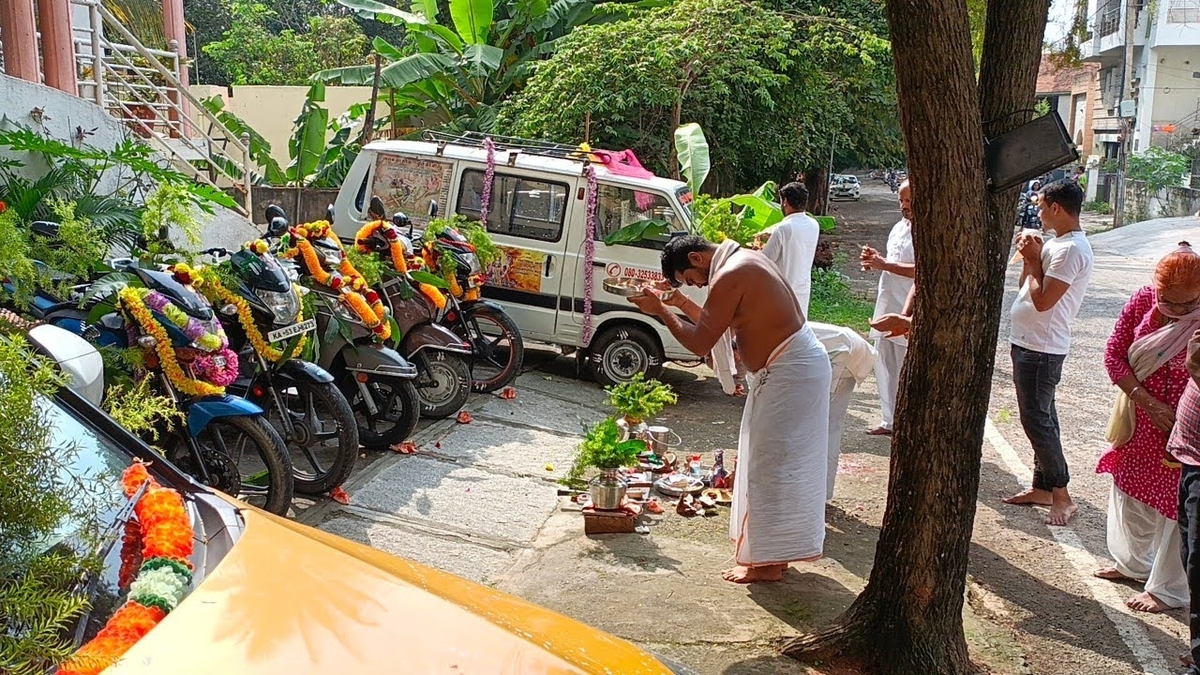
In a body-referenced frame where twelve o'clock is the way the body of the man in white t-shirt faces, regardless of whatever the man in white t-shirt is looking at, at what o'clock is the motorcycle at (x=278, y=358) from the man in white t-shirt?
The motorcycle is roughly at 11 o'clock from the man in white t-shirt.

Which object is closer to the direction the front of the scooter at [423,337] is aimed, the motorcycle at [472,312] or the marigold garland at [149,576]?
the marigold garland

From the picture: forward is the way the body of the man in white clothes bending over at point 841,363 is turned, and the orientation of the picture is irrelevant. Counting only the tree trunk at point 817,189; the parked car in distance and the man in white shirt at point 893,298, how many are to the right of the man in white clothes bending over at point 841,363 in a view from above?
3

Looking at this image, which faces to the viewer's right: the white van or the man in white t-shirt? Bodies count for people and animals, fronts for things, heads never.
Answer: the white van

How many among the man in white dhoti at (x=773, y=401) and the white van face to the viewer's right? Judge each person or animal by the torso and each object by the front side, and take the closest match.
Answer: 1

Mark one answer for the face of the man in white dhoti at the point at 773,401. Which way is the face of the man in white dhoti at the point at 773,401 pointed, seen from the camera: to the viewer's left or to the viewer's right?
to the viewer's left

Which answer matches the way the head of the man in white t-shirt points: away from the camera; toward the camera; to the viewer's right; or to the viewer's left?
to the viewer's left

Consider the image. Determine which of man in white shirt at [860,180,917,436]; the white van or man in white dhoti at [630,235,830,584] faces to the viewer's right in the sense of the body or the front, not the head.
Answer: the white van

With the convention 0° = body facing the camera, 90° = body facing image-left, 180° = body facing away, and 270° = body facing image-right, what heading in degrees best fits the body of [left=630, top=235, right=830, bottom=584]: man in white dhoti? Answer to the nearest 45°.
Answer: approximately 90°
